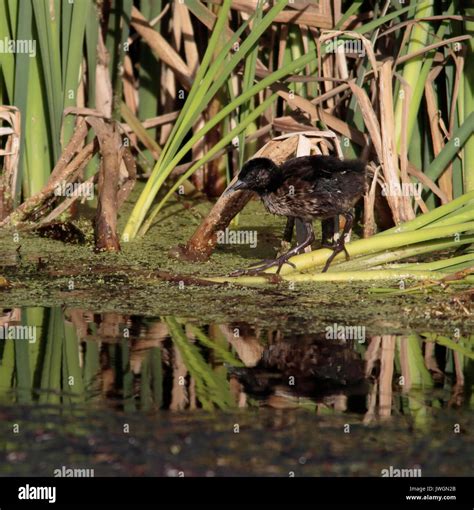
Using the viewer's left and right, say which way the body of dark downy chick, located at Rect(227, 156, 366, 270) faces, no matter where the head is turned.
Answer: facing to the left of the viewer
